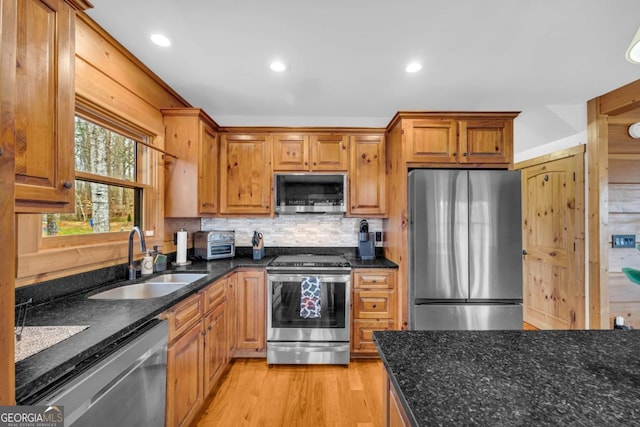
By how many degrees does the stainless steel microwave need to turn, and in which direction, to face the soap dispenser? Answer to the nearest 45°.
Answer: approximately 45° to its right

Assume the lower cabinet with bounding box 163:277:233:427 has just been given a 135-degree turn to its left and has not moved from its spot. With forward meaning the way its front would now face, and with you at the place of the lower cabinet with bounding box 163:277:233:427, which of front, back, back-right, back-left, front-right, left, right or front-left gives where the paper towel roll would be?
front
